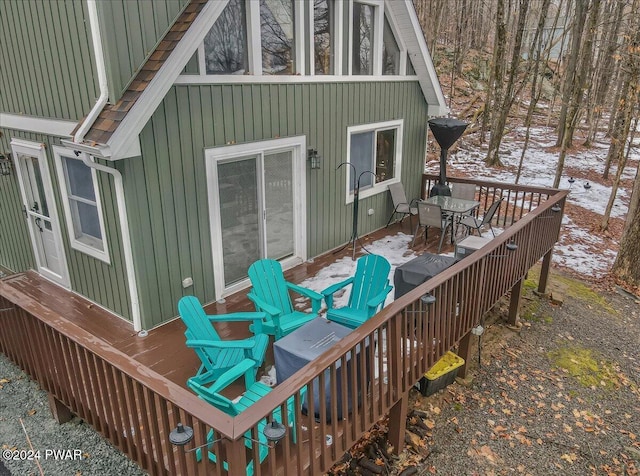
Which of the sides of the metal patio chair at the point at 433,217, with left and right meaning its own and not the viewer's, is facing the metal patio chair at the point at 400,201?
left

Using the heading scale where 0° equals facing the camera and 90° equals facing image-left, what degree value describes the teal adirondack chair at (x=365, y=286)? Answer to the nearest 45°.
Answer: approximately 45°

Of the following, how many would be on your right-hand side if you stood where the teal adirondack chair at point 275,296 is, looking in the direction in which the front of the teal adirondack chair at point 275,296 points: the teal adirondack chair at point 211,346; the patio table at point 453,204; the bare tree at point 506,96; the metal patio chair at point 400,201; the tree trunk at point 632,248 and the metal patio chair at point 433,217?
1

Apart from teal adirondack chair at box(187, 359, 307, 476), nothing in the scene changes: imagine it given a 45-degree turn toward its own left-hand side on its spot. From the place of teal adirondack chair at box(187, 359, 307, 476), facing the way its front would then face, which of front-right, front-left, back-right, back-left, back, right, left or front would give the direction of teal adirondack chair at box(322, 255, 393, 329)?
front-right

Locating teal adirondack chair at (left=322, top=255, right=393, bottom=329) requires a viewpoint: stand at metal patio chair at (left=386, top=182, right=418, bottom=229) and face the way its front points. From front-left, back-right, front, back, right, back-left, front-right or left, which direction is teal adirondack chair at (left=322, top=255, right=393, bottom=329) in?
front-right

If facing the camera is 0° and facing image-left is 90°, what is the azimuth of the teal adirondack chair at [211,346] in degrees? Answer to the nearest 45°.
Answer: approximately 270°

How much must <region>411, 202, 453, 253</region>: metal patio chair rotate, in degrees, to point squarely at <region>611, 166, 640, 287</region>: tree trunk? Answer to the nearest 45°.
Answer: approximately 45° to its right

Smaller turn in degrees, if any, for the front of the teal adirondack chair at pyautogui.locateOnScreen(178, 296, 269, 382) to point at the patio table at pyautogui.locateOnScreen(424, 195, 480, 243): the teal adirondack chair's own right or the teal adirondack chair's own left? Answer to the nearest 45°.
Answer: approximately 45° to the teal adirondack chair's own left

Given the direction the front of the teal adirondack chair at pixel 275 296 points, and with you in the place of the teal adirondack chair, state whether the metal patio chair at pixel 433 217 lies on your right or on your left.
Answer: on your left

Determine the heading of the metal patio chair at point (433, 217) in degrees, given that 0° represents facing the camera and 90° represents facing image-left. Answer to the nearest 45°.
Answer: approximately 225°

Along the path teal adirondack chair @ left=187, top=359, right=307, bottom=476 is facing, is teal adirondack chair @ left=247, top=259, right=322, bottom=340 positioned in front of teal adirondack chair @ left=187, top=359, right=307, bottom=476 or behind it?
in front

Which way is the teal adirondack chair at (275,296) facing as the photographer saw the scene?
facing the viewer and to the right of the viewer

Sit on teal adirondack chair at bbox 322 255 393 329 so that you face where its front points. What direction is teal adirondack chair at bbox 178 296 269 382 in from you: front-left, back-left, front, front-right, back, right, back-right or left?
front

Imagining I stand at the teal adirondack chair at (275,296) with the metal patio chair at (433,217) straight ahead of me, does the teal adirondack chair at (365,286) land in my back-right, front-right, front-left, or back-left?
front-right

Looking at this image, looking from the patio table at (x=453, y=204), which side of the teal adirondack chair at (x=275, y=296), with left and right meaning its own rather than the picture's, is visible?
left
